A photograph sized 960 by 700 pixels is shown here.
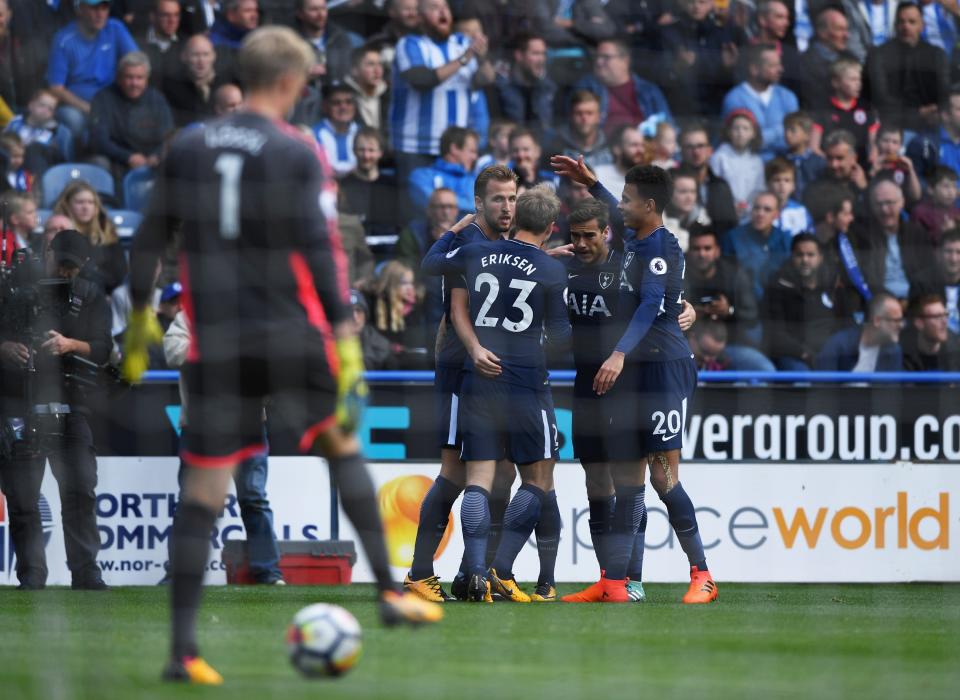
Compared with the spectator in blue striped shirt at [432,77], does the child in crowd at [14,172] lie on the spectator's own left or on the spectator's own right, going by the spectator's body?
on the spectator's own right

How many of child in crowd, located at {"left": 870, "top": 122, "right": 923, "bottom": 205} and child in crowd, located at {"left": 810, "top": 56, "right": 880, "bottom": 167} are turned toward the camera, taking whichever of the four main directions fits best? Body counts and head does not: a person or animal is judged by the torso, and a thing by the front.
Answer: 2

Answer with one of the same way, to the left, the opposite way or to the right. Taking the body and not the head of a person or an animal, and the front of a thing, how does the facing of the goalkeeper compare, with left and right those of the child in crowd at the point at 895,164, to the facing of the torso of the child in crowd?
the opposite way

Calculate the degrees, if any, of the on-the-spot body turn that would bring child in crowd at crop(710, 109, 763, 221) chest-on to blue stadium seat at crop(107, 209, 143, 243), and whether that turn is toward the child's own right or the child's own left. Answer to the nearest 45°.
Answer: approximately 45° to the child's own right

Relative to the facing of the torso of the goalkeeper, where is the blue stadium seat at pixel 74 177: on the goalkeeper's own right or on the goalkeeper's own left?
on the goalkeeper's own left

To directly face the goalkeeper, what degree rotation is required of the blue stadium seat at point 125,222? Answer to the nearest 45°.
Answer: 0° — it already faces them
